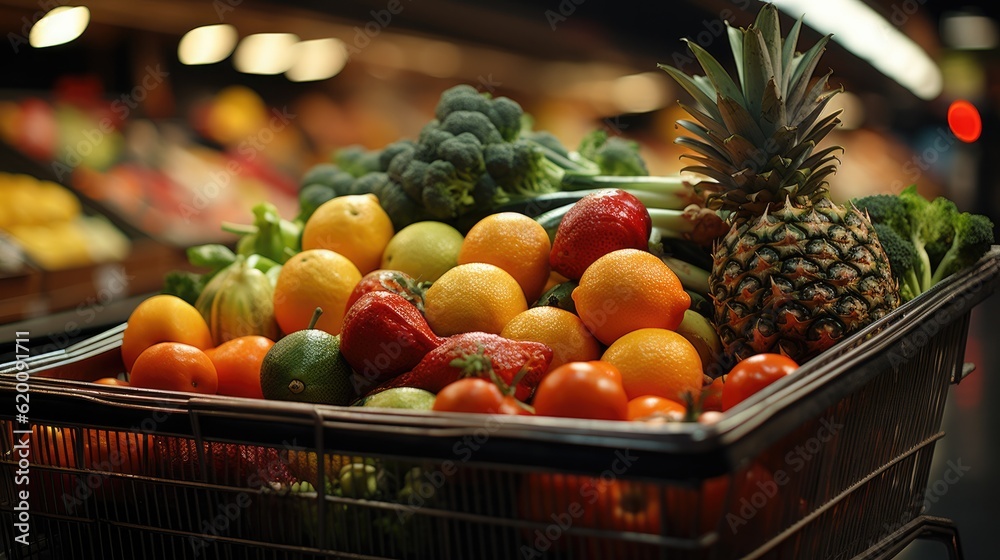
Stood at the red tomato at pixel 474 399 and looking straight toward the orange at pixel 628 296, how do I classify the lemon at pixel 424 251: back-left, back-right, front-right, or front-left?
front-left

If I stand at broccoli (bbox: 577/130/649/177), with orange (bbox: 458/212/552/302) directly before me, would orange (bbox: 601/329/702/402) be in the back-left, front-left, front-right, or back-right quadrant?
front-left

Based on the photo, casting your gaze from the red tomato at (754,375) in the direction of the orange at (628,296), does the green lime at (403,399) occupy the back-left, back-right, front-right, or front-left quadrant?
front-left

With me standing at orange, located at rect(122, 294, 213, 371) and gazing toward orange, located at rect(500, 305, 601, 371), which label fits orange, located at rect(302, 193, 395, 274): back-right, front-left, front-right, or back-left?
front-left

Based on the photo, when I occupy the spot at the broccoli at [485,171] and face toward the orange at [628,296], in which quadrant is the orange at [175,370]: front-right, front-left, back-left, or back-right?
front-right
